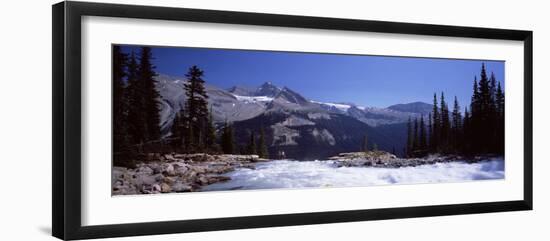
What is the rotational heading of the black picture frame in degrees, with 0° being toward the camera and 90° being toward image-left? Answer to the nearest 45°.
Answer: approximately 315°
